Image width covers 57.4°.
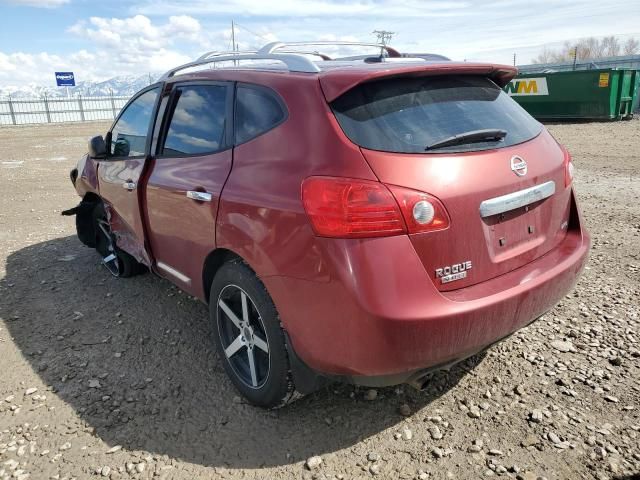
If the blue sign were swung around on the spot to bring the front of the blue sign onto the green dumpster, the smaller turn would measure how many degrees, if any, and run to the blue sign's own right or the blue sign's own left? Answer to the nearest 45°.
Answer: approximately 45° to the blue sign's own left

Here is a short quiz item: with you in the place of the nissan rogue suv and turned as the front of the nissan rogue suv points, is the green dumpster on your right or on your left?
on your right

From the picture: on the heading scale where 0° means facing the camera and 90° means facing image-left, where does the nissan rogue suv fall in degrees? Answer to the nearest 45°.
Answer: approximately 135°

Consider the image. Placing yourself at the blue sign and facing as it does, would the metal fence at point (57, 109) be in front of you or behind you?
in front

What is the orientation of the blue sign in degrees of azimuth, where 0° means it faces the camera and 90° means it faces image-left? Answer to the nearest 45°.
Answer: approximately 0°

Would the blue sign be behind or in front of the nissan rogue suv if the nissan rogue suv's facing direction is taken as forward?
in front

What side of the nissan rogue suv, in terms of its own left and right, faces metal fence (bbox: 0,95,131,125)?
front

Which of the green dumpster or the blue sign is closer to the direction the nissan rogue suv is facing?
the blue sign

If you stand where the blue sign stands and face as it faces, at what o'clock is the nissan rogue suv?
The nissan rogue suv is roughly at 12 o'clock from the blue sign.

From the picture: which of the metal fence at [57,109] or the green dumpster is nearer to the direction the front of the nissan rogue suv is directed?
the metal fence

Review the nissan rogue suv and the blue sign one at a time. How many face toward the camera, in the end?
1

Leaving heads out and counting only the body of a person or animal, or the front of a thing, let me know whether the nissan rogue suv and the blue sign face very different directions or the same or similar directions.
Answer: very different directions
